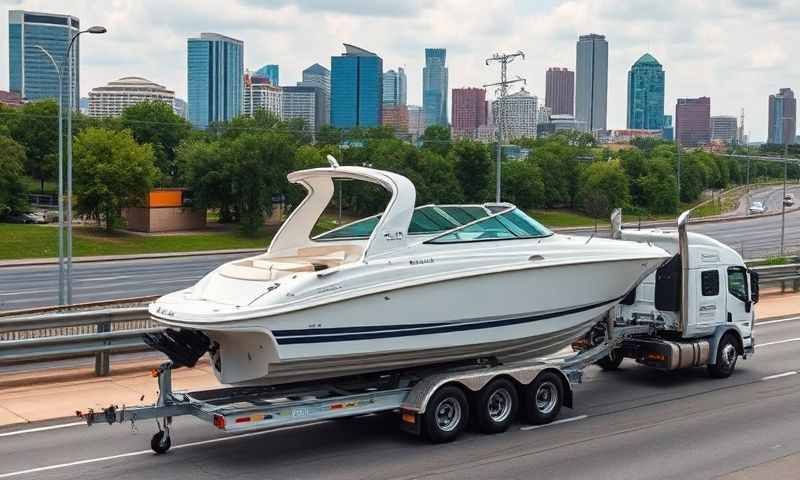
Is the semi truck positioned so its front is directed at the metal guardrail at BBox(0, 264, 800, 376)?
no

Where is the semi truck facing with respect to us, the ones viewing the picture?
facing away from the viewer and to the right of the viewer

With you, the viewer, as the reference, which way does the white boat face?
facing away from the viewer and to the right of the viewer
